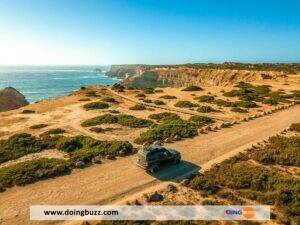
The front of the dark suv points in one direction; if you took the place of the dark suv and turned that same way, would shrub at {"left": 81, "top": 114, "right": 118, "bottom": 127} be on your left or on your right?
on your left

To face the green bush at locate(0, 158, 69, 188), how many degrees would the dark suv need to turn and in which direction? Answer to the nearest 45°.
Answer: approximately 135° to its left

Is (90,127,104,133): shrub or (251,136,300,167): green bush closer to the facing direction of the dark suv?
the green bush

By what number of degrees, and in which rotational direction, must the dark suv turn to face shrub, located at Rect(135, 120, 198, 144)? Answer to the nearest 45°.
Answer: approximately 45° to its left

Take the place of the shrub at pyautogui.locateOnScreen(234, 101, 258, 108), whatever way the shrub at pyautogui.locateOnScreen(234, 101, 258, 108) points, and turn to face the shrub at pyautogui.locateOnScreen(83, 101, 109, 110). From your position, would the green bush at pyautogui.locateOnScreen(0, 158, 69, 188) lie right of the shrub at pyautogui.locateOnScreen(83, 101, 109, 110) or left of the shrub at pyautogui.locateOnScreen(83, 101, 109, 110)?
left

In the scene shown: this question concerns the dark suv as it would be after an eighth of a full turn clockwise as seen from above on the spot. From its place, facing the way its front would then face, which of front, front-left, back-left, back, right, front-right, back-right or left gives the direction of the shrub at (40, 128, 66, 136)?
back-left

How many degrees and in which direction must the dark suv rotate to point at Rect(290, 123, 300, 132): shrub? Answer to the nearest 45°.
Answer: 0° — it already faces it

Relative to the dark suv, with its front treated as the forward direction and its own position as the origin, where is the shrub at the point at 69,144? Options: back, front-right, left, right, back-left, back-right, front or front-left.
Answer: left

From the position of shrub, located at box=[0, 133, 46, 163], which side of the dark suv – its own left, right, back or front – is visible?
left

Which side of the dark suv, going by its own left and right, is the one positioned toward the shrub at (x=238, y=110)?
front

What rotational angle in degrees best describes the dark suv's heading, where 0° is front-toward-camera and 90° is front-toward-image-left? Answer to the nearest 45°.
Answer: approximately 225°

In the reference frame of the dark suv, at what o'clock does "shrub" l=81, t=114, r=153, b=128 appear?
The shrub is roughly at 10 o'clock from the dark suv.
